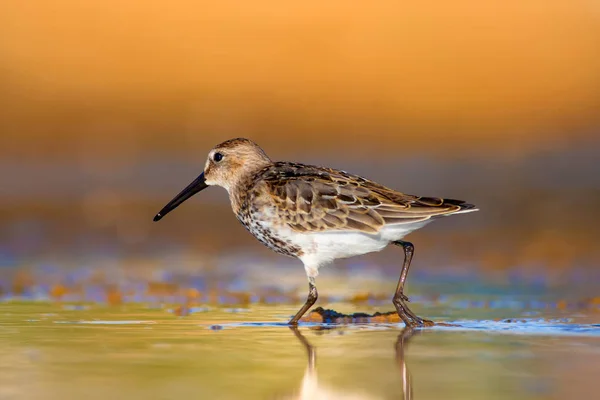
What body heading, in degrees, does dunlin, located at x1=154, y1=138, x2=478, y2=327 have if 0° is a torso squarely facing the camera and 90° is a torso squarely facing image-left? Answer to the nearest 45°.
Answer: approximately 90°
